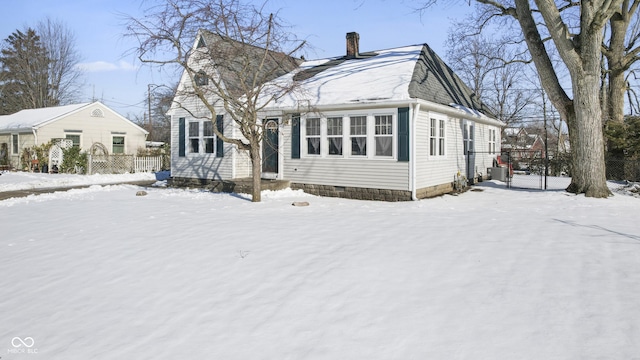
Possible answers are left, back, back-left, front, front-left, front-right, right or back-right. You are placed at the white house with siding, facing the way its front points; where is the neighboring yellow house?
right

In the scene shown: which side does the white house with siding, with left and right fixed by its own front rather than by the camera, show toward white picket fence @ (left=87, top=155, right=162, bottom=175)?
right

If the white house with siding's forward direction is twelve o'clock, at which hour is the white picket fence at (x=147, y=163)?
The white picket fence is roughly at 3 o'clock from the white house with siding.

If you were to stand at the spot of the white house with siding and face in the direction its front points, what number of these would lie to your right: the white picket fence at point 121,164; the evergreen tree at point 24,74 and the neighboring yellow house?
3

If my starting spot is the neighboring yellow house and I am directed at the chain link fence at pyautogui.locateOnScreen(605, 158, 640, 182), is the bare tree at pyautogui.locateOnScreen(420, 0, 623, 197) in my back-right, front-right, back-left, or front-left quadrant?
front-right

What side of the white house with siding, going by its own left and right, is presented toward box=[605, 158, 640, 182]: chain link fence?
left

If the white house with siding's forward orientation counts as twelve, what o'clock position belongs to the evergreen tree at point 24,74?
The evergreen tree is roughly at 3 o'clock from the white house with siding.

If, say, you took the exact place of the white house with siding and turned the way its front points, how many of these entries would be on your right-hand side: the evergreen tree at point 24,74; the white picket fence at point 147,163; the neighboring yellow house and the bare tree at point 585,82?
3

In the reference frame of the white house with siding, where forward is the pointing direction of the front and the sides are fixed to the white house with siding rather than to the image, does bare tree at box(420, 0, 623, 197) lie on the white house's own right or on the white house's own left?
on the white house's own left

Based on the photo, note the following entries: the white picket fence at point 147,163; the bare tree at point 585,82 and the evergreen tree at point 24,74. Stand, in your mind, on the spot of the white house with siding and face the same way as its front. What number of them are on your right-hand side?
2

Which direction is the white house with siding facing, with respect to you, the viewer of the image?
facing the viewer and to the left of the viewer

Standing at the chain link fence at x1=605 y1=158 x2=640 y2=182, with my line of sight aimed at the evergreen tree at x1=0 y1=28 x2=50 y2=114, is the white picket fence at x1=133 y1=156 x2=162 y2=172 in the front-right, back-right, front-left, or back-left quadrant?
front-left

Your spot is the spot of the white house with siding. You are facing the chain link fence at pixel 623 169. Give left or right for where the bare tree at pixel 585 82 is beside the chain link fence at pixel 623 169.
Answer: right
